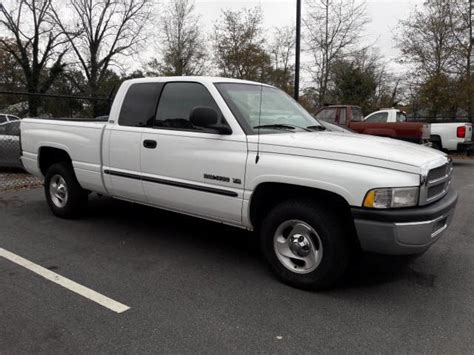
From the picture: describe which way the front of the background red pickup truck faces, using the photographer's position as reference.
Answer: facing away from the viewer and to the left of the viewer

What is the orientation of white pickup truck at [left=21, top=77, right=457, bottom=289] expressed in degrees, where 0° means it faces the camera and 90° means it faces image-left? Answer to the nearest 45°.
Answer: approximately 315°

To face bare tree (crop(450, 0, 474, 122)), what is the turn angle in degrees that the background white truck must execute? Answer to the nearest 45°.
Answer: approximately 45° to its right

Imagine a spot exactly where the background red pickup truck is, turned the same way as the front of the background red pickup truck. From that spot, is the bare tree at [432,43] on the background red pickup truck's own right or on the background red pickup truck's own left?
on the background red pickup truck's own right

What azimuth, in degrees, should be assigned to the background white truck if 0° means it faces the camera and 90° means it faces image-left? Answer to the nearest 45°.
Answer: approximately 135°

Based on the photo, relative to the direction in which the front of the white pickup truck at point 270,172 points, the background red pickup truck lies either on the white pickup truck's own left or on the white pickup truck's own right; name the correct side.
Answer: on the white pickup truck's own left

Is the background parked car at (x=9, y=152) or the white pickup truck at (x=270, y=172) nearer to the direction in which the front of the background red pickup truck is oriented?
the background parked car

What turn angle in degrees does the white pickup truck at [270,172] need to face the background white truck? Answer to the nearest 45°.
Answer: approximately 90° to its left

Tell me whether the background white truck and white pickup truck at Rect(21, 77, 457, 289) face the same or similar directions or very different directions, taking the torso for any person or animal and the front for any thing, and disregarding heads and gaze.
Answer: very different directions

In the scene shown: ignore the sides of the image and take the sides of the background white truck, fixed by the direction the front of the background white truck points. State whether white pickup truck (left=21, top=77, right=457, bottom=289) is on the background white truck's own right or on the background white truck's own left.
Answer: on the background white truck's own left
